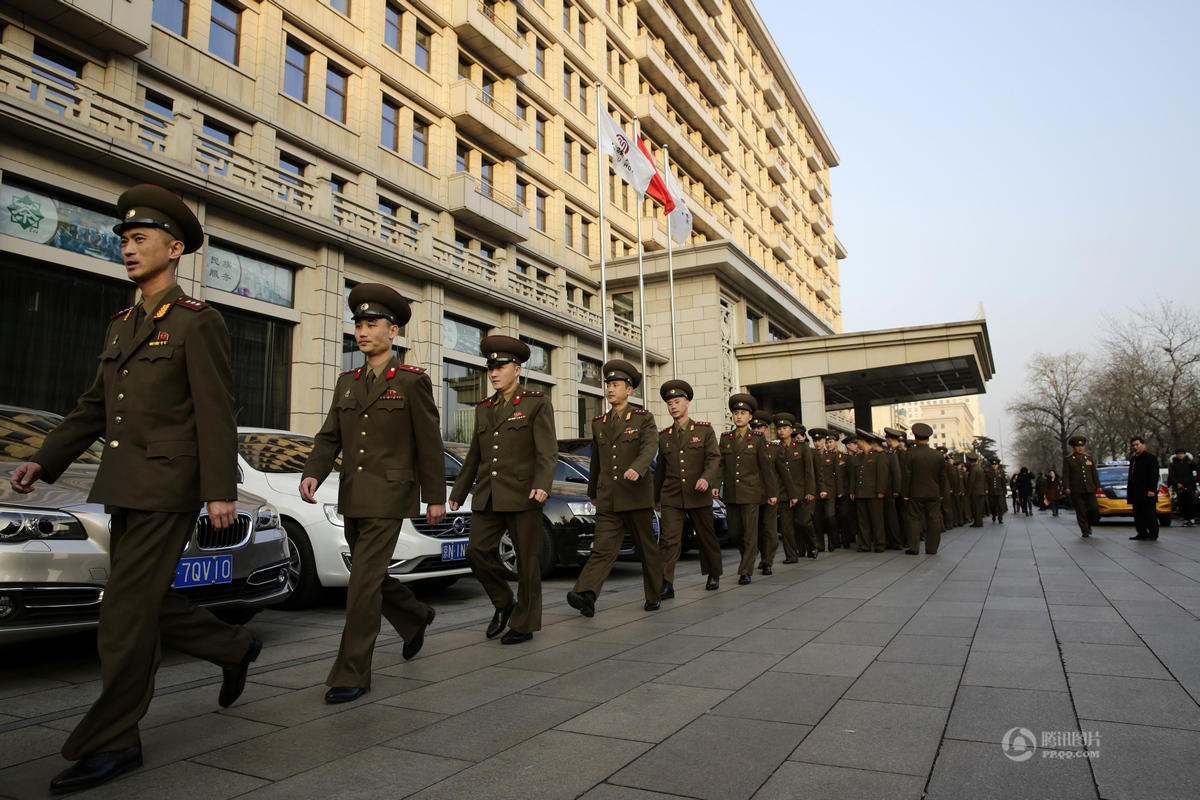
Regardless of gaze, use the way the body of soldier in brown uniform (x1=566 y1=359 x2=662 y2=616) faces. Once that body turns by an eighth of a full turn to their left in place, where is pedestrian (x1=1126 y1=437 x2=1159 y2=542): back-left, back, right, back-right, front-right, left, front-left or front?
back-left

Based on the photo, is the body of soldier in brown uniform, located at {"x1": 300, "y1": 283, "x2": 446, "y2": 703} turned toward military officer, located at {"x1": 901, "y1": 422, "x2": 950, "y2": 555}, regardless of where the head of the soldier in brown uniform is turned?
no

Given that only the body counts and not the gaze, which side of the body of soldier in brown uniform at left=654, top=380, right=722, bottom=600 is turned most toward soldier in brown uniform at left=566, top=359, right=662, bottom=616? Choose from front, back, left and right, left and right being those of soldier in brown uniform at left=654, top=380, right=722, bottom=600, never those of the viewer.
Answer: front

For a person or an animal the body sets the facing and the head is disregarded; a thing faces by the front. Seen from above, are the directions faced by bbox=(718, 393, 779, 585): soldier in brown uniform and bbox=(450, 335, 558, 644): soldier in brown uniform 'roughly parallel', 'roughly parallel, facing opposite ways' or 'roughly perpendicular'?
roughly parallel

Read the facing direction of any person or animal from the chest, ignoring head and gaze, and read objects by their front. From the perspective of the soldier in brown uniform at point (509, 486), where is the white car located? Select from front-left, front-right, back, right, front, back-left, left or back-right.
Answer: right

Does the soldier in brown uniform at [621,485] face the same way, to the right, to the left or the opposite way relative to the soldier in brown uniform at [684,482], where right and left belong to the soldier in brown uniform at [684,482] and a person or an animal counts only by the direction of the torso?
the same way

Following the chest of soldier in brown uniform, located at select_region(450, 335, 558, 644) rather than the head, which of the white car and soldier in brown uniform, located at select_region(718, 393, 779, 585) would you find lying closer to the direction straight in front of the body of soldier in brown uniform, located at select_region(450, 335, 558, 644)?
the white car

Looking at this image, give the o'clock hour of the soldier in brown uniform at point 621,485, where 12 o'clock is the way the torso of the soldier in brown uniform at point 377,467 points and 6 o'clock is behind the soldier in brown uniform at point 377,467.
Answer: the soldier in brown uniform at point 621,485 is roughly at 6 o'clock from the soldier in brown uniform at point 377,467.

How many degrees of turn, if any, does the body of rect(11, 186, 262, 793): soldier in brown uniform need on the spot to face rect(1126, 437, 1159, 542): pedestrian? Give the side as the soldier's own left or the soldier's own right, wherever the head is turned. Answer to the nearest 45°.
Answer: approximately 135° to the soldier's own left

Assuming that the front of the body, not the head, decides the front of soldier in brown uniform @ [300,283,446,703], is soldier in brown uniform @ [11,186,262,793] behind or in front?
in front

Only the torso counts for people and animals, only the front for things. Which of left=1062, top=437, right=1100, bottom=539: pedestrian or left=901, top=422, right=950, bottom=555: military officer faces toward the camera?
the pedestrian

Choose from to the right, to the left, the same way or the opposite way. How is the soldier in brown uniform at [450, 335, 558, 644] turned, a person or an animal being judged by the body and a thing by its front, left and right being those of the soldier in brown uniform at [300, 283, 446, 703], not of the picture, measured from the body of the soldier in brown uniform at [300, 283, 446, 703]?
the same way

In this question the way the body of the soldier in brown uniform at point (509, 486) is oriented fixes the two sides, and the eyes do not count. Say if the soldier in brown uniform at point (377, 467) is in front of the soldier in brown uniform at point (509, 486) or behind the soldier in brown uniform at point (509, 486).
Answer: in front

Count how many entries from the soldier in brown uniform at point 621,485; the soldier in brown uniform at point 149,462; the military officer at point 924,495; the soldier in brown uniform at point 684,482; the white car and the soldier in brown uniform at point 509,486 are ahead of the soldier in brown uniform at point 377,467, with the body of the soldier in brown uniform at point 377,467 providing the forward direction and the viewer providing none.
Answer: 1

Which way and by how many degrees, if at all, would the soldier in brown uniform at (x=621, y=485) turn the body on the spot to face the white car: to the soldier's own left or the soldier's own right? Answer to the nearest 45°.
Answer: approximately 45° to the soldier's own right

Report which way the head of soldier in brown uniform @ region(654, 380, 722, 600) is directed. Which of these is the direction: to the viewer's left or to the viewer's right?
to the viewer's left

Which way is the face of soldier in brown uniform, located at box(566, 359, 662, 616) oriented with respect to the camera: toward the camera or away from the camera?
toward the camera

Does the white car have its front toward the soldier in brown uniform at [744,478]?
no

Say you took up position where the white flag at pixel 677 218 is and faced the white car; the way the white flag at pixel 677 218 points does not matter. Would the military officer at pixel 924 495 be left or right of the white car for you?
left
